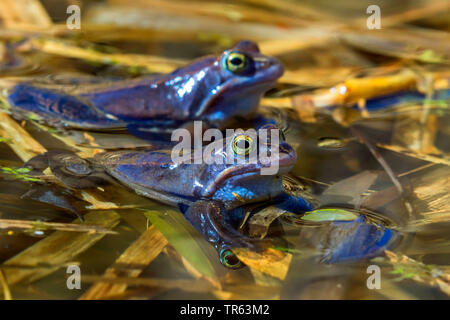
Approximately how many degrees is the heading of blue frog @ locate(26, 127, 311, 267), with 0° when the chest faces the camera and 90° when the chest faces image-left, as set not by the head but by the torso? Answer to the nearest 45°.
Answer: approximately 270°

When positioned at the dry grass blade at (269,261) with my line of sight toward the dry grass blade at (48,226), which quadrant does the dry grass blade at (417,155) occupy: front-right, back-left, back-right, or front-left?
back-right

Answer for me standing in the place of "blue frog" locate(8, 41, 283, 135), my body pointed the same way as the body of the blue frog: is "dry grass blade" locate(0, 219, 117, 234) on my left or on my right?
on my right

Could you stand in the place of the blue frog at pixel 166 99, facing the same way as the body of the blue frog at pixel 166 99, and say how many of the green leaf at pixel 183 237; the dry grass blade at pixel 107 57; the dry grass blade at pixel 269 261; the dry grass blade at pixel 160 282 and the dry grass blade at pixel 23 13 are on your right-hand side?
3

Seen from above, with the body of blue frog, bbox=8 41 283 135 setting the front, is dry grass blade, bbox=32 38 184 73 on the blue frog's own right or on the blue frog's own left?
on the blue frog's own left

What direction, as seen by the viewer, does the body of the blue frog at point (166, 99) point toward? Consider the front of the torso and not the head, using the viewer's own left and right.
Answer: facing to the right of the viewer

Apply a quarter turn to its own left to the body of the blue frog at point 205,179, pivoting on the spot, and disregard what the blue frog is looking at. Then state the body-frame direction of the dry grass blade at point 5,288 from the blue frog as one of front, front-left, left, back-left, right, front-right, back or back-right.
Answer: back-left

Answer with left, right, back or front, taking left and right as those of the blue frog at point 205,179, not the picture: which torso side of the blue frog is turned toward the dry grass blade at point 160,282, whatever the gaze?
right

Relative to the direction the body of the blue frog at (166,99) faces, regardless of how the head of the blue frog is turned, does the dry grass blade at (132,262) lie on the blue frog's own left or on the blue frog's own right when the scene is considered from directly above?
on the blue frog's own right

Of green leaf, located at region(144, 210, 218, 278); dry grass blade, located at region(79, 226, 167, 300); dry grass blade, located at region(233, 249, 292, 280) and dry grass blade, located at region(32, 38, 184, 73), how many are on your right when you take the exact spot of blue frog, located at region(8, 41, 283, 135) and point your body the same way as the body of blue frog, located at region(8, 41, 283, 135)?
3
